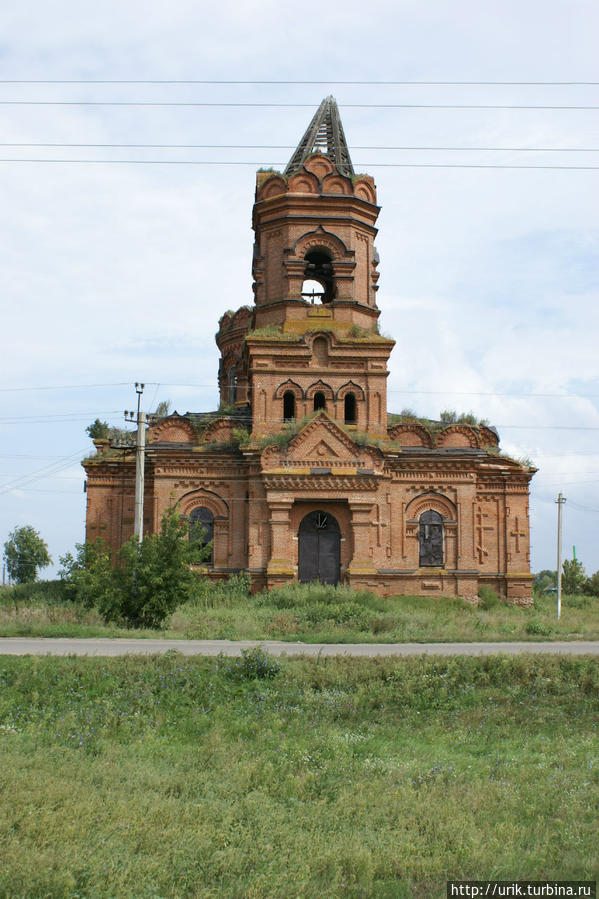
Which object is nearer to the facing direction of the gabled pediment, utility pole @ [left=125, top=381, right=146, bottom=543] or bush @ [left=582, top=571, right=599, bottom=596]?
the utility pole

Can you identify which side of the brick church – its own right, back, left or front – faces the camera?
front

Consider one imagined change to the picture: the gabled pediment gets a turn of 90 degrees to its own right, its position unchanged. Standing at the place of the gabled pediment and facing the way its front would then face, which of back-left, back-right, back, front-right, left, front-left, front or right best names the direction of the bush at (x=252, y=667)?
left

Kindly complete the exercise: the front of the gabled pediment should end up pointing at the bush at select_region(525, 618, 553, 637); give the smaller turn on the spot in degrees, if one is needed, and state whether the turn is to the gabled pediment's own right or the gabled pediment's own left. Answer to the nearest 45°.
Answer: approximately 45° to the gabled pediment's own left
